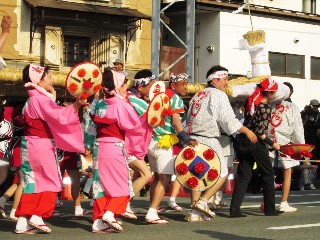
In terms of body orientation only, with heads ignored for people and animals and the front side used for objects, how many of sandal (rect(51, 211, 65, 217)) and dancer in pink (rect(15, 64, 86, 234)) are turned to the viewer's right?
2

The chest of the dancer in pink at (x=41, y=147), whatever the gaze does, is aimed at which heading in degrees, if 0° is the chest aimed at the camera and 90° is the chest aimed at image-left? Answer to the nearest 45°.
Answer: approximately 270°

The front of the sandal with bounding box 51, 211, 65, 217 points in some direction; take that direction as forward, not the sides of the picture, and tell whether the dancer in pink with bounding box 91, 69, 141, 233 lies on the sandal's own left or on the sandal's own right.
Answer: on the sandal's own right

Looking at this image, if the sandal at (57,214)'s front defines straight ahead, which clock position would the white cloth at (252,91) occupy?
The white cloth is roughly at 12 o'clock from the sandal.

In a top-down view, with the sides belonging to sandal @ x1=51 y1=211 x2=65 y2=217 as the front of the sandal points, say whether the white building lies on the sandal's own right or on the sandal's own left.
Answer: on the sandal's own left

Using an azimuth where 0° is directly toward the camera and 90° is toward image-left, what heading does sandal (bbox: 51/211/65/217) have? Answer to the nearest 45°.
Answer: approximately 270°

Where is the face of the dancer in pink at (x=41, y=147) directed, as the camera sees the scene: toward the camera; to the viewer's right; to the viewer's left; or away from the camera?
to the viewer's right
